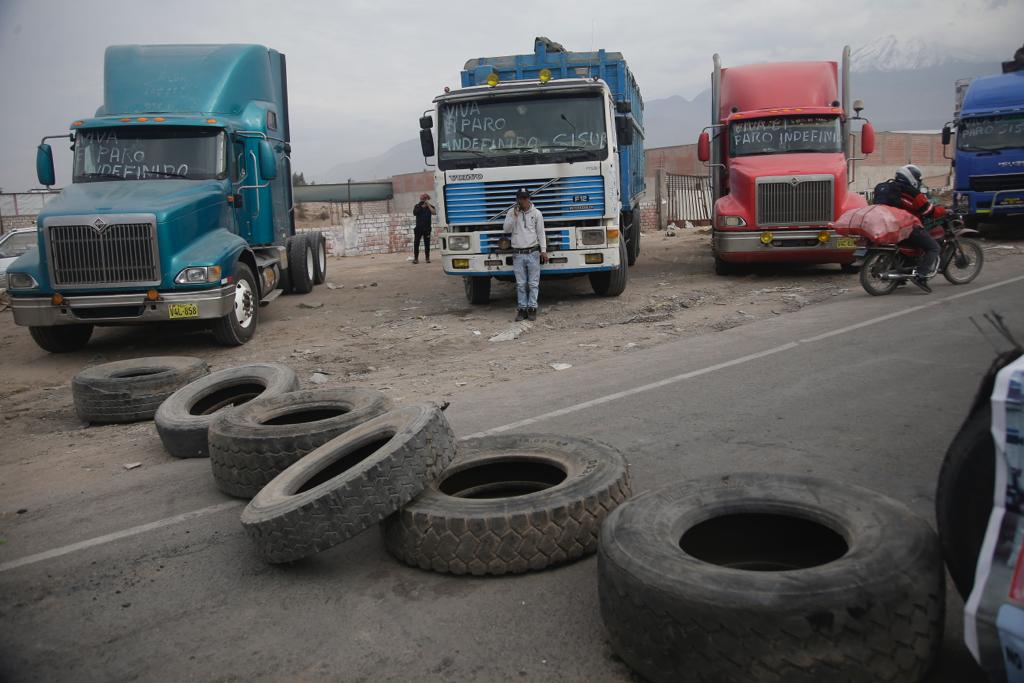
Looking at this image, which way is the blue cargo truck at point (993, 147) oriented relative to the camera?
toward the camera

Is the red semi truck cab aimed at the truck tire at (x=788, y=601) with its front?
yes

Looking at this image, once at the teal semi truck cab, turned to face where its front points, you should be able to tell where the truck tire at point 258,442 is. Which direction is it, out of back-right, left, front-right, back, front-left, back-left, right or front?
front-left

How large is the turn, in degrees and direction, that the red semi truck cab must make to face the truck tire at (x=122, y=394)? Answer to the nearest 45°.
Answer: approximately 45° to its right

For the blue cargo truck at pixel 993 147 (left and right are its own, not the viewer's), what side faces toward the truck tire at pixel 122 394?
front

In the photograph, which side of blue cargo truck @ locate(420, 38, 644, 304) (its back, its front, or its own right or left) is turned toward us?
front

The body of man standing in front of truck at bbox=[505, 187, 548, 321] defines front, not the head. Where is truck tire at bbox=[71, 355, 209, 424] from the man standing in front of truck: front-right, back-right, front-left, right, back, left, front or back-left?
front-right

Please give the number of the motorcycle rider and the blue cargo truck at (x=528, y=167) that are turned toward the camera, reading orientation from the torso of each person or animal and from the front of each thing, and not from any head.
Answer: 1

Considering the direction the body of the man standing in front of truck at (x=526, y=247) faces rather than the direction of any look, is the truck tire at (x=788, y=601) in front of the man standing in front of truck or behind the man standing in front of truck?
in front

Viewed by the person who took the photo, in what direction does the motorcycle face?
facing to the right of the viewer

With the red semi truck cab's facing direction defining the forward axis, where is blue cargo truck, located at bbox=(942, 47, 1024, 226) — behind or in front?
behind

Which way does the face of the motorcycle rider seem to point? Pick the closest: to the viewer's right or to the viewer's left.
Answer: to the viewer's right

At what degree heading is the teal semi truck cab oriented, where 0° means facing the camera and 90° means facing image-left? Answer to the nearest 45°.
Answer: approximately 45°
